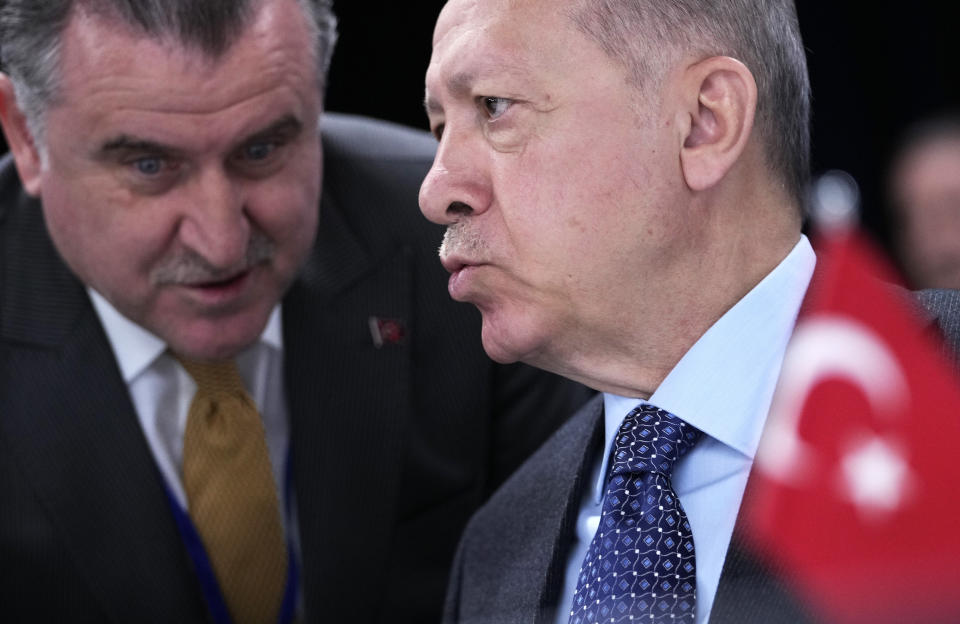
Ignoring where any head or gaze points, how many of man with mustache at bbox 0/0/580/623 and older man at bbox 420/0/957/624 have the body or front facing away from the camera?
0

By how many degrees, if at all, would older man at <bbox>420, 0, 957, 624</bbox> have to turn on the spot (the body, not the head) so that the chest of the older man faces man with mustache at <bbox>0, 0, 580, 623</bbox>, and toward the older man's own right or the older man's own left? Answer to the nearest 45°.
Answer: approximately 45° to the older man's own right

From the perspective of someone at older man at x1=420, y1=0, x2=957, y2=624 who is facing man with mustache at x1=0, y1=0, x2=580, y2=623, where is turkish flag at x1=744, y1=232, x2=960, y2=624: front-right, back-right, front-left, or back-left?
back-left

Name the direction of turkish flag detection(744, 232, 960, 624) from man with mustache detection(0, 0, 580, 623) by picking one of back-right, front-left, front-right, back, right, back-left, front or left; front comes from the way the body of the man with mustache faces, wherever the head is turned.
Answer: front-left

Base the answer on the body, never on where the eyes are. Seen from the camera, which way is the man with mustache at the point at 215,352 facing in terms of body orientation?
toward the camera

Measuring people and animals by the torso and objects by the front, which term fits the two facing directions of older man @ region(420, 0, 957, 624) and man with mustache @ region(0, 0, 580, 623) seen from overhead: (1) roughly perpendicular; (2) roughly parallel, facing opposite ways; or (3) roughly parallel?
roughly perpendicular

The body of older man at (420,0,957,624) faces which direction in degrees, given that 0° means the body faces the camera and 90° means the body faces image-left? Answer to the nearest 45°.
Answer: approximately 45°

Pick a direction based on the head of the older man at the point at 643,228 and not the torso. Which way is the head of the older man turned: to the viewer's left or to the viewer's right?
to the viewer's left

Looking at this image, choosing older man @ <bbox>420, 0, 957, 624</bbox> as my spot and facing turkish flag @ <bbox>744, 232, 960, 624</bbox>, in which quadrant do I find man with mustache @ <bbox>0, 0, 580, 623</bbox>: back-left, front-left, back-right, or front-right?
back-right
